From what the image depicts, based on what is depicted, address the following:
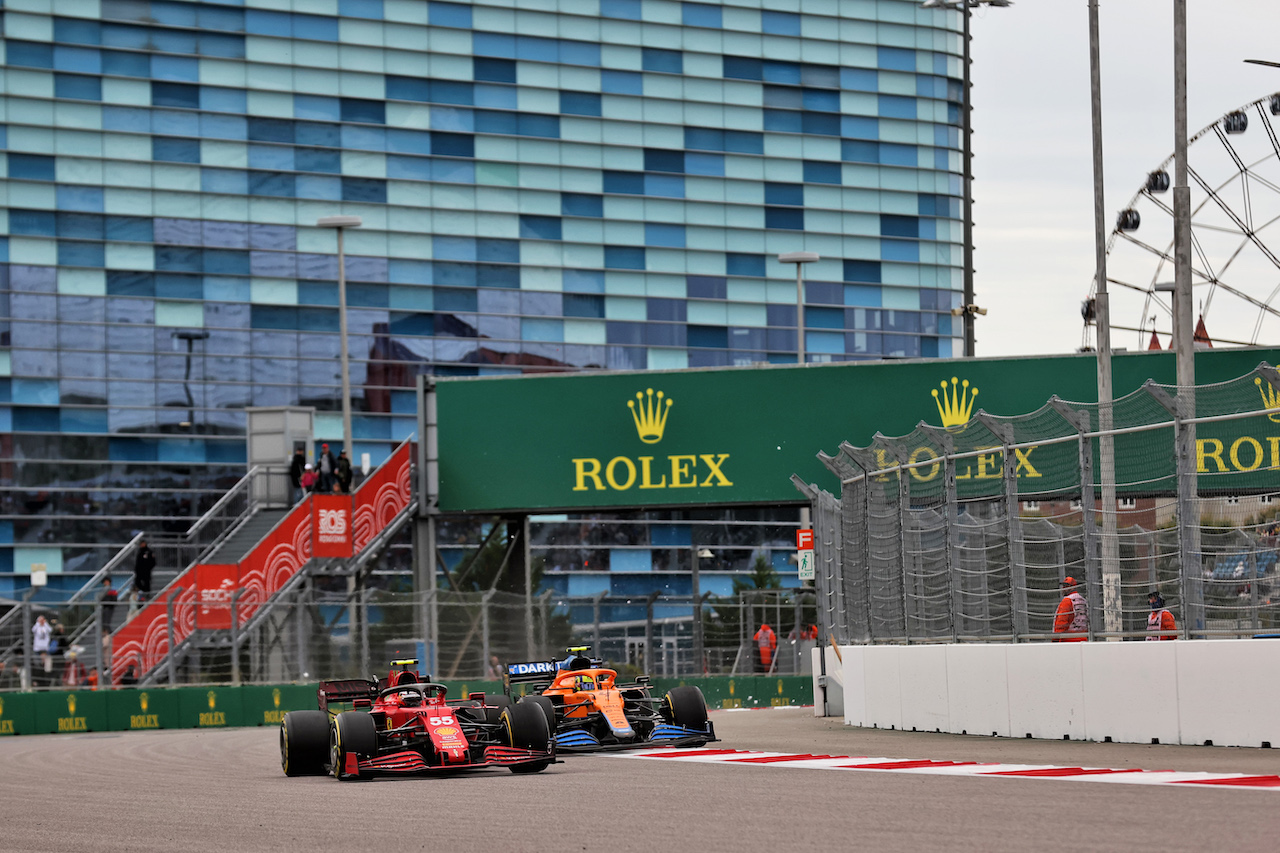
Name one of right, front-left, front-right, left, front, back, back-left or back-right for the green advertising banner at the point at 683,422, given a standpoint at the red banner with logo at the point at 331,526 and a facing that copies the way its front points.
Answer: left

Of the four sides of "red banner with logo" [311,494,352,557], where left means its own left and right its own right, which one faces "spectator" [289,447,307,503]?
back

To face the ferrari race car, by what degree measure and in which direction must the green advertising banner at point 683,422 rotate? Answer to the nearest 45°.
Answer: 0° — it already faces it

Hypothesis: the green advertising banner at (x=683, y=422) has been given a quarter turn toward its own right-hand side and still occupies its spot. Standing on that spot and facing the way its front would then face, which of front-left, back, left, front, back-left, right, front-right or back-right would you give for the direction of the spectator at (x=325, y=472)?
front

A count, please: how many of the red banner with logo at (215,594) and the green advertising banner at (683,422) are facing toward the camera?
2

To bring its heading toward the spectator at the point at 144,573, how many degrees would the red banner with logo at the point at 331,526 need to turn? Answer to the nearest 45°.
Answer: approximately 90° to its right

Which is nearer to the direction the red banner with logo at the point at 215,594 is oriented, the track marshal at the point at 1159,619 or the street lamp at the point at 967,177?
the track marshal

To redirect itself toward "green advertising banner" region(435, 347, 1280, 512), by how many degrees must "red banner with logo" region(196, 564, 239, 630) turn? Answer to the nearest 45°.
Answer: approximately 90° to its left

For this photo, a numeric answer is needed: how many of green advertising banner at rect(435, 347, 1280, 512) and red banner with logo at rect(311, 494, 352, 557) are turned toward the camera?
2

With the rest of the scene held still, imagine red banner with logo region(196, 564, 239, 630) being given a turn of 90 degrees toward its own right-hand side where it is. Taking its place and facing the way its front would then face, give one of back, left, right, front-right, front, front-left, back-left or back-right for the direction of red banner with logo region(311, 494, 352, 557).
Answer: back-right

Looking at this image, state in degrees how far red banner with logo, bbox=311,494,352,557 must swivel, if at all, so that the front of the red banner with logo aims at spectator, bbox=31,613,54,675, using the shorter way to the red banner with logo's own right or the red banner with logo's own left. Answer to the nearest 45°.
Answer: approximately 45° to the red banner with logo's own right

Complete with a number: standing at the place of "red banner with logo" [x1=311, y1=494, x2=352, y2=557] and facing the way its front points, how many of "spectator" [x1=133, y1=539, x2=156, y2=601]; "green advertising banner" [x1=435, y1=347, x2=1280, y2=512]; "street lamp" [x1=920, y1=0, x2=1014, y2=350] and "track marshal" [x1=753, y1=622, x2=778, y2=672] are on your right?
1

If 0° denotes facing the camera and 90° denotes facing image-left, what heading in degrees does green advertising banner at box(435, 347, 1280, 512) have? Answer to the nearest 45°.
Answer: approximately 0°

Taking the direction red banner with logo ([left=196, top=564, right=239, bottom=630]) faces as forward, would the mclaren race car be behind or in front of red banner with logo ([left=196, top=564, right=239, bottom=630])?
in front

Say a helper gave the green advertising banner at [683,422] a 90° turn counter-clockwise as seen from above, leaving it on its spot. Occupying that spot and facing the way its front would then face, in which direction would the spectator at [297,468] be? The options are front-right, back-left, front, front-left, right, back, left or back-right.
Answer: back
